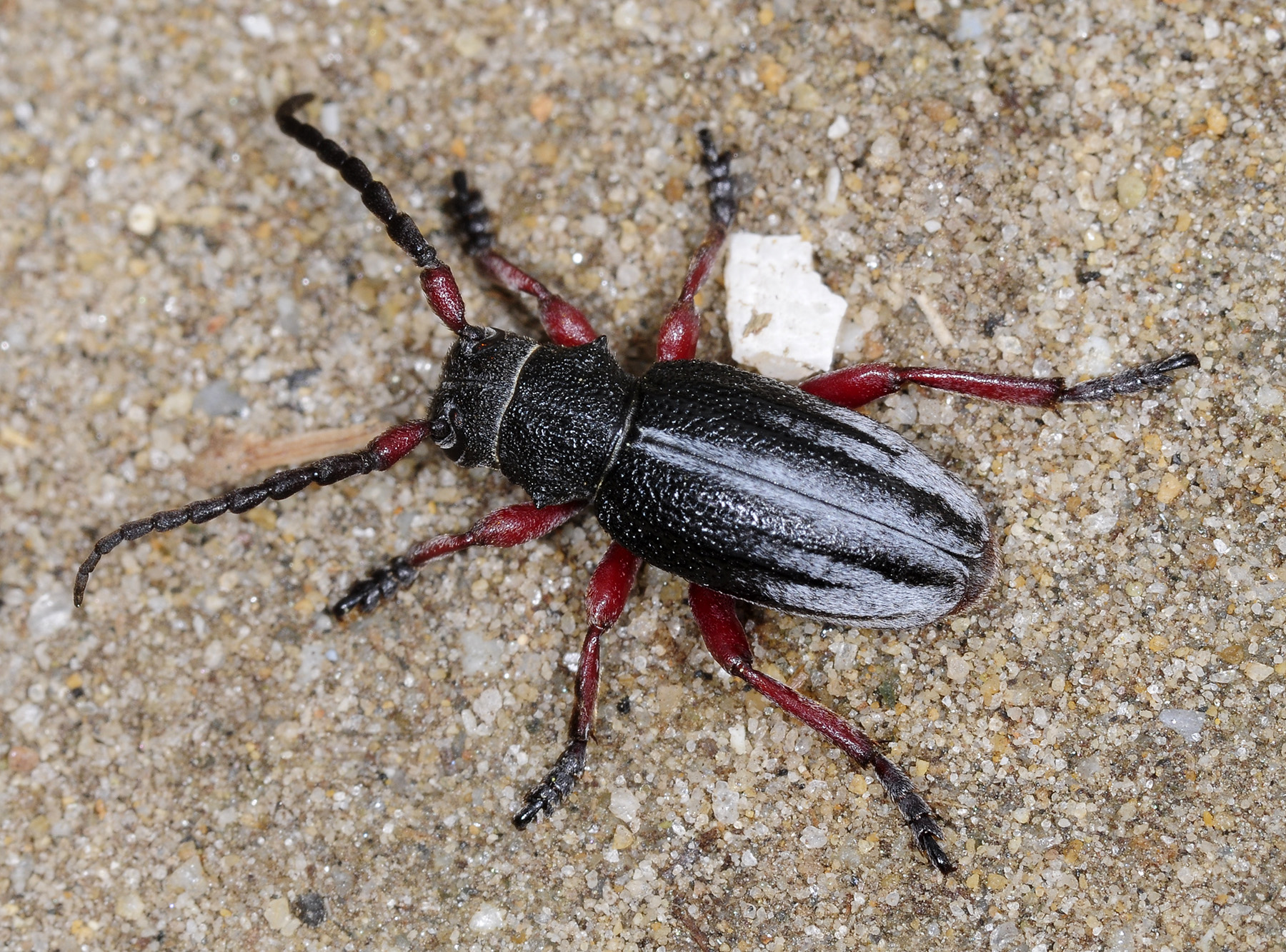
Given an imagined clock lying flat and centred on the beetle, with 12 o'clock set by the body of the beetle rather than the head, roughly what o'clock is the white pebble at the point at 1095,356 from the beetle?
The white pebble is roughly at 5 o'clock from the beetle.

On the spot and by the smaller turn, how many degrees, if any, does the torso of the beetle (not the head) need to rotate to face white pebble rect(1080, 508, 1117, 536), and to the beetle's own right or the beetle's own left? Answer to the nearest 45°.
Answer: approximately 180°

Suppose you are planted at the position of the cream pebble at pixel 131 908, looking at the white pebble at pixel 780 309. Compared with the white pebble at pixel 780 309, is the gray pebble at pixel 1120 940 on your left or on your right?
right

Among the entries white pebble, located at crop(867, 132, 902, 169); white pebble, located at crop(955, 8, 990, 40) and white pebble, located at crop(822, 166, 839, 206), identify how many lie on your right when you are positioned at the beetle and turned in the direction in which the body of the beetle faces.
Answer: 3

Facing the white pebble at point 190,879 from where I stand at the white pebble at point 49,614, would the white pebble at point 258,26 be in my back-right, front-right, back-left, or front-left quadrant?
back-left

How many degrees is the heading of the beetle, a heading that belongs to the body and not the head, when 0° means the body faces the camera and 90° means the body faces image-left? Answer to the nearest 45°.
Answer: approximately 90°

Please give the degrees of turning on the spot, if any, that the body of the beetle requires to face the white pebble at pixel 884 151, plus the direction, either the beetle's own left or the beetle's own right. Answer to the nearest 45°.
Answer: approximately 90° to the beetle's own right
